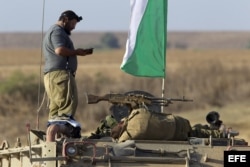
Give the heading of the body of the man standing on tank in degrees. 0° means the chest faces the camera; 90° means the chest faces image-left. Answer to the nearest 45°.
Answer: approximately 270°

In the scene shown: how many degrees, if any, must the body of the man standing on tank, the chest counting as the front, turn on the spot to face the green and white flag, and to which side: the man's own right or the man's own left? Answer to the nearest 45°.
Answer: approximately 45° to the man's own left
